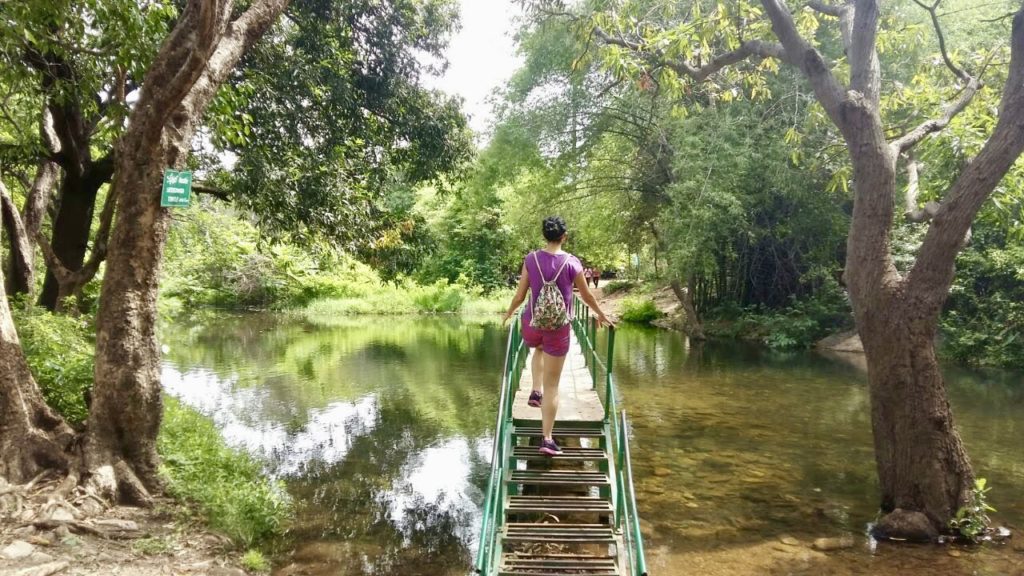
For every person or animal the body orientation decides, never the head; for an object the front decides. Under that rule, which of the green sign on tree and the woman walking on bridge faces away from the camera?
the woman walking on bridge

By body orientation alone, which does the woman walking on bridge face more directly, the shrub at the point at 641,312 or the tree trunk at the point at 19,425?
the shrub

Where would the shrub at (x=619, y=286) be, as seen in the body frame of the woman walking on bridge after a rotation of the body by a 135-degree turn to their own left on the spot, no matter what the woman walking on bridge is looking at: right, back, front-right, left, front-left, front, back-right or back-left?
back-right

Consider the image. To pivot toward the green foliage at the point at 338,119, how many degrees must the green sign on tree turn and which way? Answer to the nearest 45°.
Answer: approximately 135° to its left

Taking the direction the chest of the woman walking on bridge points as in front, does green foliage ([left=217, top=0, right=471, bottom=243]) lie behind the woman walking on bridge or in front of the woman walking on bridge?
in front

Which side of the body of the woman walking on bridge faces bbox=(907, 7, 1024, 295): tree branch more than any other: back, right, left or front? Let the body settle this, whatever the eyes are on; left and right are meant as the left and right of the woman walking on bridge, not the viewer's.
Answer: right

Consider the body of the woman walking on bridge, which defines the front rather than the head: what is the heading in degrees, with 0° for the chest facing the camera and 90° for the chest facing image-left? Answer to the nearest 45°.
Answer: approximately 180°

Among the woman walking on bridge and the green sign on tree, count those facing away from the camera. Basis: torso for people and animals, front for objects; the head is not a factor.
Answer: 1

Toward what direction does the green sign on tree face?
toward the camera

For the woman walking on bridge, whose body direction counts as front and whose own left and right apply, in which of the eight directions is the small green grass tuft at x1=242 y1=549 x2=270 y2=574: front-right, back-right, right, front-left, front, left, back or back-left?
left

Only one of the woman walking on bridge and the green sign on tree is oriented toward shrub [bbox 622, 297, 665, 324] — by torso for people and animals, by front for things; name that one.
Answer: the woman walking on bridge

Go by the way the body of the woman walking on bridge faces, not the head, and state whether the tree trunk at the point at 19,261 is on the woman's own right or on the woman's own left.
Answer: on the woman's own left
